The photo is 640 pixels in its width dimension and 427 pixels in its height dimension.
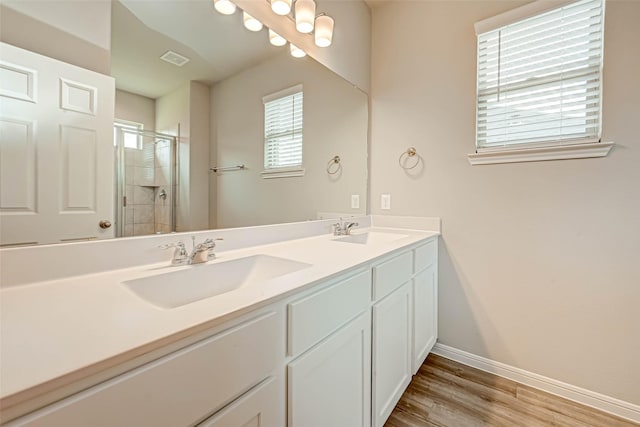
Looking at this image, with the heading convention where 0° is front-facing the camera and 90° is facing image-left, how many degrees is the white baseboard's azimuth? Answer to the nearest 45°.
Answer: approximately 45°

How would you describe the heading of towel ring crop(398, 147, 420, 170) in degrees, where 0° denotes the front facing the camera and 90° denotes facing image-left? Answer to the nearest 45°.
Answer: approximately 45°

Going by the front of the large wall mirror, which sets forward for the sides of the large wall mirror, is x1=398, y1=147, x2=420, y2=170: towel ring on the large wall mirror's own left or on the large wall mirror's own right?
on the large wall mirror's own left

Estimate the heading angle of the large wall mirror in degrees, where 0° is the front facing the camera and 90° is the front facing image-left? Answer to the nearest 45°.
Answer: approximately 315°

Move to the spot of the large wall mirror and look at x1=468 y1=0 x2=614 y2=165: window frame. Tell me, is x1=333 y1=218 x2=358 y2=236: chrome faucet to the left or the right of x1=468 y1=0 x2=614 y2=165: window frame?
left

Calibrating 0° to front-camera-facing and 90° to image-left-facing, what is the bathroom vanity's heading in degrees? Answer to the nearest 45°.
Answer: approximately 315°

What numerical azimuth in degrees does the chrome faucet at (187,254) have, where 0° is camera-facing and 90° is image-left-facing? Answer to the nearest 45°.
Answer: approximately 315°

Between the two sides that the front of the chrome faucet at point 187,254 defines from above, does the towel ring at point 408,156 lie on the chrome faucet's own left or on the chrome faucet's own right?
on the chrome faucet's own left
